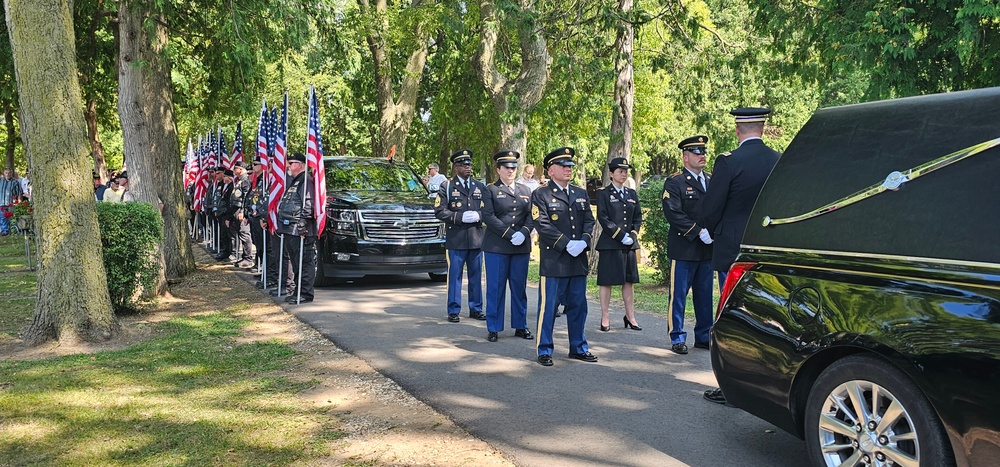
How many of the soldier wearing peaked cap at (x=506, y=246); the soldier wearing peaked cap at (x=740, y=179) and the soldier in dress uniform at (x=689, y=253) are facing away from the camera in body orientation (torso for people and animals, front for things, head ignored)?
1

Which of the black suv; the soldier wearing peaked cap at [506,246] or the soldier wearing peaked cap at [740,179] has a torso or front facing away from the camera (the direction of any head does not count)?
the soldier wearing peaked cap at [740,179]

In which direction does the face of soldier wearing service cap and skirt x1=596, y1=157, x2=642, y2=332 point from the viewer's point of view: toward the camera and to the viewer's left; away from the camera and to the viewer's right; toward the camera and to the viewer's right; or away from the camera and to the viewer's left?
toward the camera and to the viewer's right

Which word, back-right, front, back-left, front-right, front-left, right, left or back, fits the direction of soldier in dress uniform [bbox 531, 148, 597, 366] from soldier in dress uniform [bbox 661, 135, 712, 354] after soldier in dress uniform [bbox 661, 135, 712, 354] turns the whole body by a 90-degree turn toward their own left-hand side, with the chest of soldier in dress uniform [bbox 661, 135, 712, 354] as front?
back

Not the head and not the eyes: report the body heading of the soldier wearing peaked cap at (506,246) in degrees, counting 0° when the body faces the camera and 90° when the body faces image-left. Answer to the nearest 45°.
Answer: approximately 315°

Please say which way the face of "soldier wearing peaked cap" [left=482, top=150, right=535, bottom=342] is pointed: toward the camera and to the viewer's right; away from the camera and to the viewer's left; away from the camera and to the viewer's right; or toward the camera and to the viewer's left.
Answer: toward the camera and to the viewer's right

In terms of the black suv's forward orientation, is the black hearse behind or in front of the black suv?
in front

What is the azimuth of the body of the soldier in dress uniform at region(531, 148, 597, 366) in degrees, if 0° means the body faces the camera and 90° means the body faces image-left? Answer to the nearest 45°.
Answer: approximately 315°

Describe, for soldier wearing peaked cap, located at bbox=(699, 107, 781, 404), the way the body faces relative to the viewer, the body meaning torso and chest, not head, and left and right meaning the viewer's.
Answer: facing away from the viewer

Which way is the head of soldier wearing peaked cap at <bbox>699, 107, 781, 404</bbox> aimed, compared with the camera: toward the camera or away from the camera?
away from the camera
